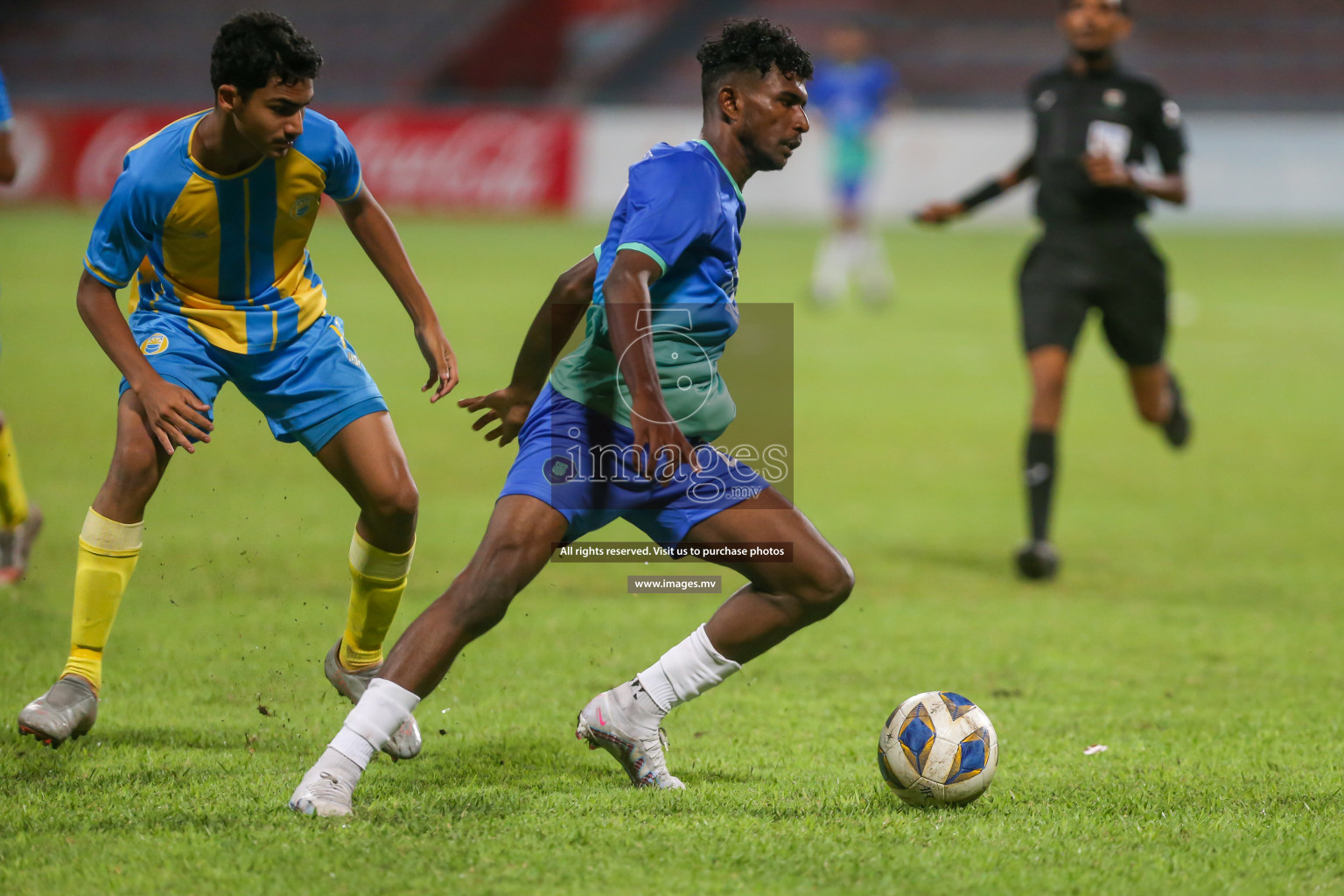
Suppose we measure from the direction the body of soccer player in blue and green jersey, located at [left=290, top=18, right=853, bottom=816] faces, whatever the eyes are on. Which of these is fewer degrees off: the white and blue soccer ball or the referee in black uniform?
the white and blue soccer ball

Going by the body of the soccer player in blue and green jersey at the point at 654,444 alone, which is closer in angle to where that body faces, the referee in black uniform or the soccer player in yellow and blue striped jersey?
the referee in black uniform

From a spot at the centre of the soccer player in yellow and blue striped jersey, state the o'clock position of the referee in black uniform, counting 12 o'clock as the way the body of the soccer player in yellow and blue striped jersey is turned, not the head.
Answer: The referee in black uniform is roughly at 8 o'clock from the soccer player in yellow and blue striped jersey.

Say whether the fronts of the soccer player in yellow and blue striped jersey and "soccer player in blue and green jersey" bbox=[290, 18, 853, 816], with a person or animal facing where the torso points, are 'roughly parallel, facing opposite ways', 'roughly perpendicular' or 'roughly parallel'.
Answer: roughly perpendicular

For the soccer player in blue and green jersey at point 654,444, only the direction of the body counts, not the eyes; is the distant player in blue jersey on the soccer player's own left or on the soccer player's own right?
on the soccer player's own left

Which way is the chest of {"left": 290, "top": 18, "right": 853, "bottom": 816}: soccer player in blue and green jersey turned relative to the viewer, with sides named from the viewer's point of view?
facing to the right of the viewer
